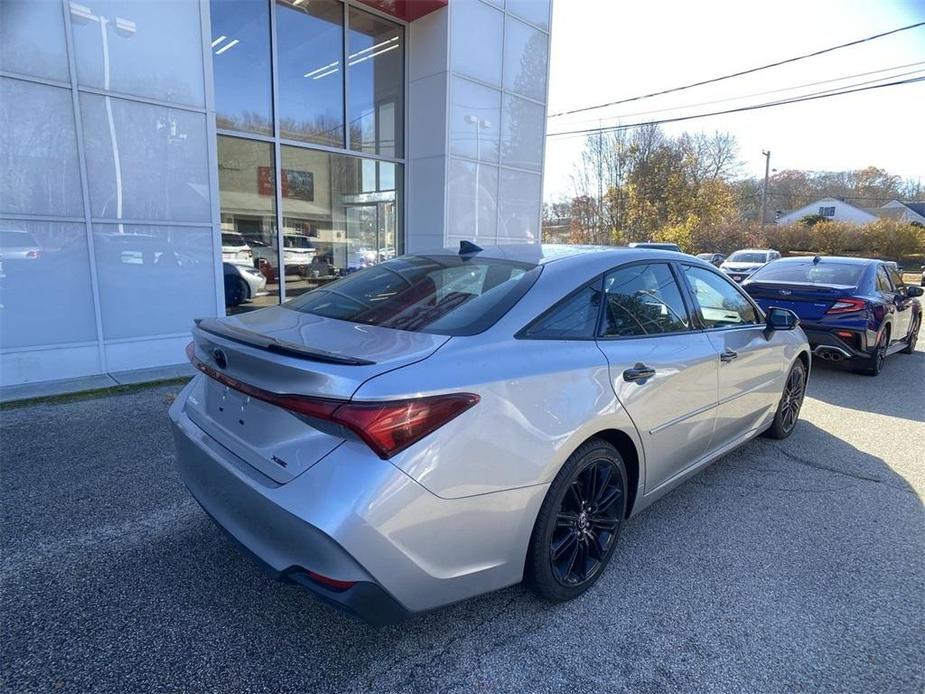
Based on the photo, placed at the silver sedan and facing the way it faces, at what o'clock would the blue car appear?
The blue car is roughly at 12 o'clock from the silver sedan.

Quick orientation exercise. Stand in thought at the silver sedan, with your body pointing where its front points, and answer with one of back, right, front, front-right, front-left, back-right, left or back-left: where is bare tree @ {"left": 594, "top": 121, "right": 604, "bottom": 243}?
front-left

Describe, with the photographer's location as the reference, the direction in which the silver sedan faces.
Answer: facing away from the viewer and to the right of the viewer

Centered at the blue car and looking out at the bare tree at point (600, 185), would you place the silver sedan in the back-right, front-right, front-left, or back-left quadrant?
back-left
